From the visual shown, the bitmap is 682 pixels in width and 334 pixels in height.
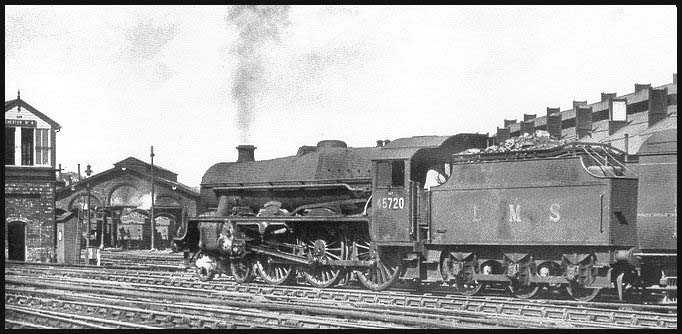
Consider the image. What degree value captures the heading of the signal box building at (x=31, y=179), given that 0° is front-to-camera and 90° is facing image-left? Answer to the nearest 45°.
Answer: approximately 0°

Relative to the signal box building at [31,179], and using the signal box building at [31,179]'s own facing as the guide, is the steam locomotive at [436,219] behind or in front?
in front

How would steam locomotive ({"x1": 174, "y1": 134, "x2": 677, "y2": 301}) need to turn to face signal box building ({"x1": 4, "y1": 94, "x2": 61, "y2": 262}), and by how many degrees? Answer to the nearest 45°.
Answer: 0° — it already faces it

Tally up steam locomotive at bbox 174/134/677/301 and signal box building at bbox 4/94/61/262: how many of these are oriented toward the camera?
1

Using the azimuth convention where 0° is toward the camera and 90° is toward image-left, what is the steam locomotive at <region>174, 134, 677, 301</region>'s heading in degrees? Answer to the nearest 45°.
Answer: approximately 135°
